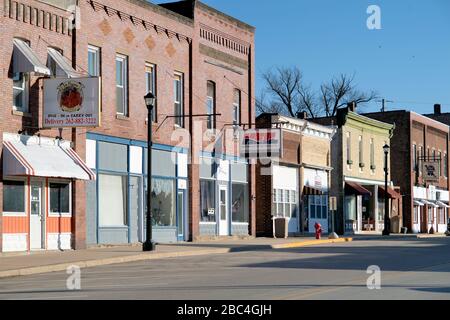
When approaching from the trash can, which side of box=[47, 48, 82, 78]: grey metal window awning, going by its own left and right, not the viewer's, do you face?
left

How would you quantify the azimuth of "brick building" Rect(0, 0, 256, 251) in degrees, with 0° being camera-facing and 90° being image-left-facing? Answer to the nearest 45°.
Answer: approximately 315°

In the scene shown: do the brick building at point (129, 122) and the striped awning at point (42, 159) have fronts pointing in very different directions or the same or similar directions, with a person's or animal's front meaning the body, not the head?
same or similar directions

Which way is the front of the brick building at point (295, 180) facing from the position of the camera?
facing the viewer and to the right of the viewer

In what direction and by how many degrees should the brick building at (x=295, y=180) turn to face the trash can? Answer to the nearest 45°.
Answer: approximately 45° to its right

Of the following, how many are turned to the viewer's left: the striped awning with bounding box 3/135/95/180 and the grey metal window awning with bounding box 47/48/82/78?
0

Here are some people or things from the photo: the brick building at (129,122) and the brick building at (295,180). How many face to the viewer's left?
0

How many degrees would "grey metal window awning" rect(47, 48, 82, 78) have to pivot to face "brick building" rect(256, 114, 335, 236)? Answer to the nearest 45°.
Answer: approximately 90° to its left

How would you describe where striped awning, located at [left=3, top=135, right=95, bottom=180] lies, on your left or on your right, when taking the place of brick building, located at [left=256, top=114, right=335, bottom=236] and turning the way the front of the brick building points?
on your right

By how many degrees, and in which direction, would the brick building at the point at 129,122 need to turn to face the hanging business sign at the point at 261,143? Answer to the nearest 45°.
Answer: approximately 90° to its left

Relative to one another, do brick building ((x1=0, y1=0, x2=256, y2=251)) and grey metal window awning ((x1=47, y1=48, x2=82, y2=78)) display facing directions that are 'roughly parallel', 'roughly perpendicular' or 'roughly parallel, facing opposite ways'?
roughly parallel

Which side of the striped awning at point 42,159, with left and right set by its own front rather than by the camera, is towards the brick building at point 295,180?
left

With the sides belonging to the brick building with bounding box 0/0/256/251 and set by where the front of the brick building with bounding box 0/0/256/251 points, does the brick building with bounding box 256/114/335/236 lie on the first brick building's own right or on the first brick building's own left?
on the first brick building's own left

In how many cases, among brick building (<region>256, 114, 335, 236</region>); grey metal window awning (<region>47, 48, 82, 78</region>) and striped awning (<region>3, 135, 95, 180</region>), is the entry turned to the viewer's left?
0

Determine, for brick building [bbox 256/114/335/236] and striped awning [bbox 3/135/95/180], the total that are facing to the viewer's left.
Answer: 0
